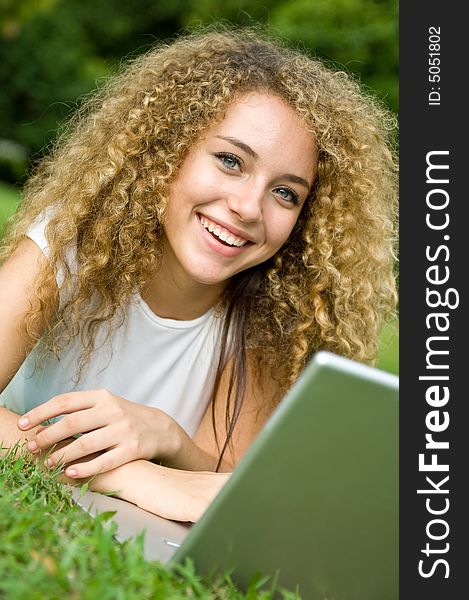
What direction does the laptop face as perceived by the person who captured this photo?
facing away from the viewer and to the left of the viewer
